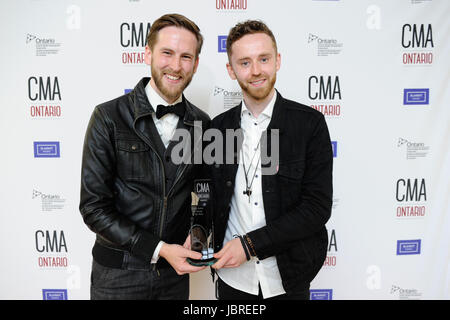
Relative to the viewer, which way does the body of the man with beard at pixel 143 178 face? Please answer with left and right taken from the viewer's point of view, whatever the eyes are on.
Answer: facing the viewer and to the right of the viewer
